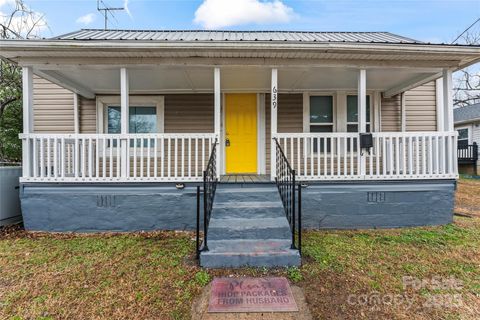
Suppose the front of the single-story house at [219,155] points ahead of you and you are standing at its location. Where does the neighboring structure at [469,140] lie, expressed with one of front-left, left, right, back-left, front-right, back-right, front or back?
back-left

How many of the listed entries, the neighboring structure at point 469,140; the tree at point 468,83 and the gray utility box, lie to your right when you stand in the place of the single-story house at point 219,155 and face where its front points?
1

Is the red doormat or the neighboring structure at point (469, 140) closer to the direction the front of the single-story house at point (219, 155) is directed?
the red doormat

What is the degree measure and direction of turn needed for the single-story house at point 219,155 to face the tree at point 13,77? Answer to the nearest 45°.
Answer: approximately 135° to its right

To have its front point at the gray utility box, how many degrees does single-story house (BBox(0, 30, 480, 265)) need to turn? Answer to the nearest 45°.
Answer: approximately 90° to its right

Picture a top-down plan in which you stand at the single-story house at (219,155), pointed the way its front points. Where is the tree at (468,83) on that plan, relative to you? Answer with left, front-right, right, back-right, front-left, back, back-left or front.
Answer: back-left

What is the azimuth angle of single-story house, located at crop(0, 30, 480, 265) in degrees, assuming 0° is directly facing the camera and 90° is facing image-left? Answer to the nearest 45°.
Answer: approximately 0°
